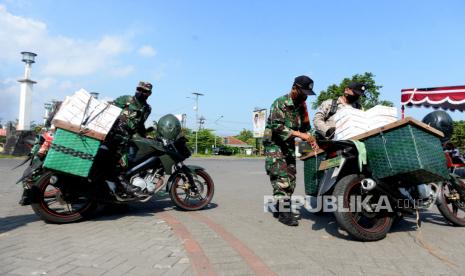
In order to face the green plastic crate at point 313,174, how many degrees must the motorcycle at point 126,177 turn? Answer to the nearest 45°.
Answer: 0° — it already faces it

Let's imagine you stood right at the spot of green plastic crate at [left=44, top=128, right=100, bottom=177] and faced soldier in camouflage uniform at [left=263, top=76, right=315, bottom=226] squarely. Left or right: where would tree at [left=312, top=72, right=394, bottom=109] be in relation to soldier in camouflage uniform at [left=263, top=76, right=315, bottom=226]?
left

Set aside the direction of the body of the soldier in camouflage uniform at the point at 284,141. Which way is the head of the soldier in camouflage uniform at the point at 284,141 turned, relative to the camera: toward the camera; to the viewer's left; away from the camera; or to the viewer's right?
to the viewer's right

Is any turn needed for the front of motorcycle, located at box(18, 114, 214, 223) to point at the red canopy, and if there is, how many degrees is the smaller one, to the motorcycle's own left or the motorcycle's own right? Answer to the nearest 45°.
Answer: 0° — it already faces it

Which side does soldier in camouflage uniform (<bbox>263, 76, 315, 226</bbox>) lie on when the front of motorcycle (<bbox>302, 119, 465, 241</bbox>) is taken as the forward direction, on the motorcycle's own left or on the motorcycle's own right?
on the motorcycle's own left

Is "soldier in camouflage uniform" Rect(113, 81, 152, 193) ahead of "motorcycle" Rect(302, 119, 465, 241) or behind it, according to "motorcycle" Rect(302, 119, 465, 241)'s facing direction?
behind

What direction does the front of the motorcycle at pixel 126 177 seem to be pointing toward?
to the viewer's right

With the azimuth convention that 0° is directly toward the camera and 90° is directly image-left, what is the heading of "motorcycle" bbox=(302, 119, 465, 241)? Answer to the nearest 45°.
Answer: approximately 225°

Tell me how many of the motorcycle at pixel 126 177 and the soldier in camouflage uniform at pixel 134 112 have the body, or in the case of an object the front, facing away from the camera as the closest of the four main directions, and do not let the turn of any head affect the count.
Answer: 0
